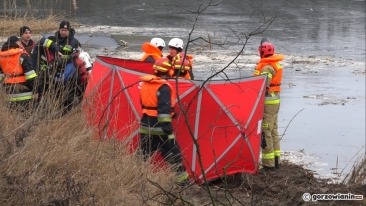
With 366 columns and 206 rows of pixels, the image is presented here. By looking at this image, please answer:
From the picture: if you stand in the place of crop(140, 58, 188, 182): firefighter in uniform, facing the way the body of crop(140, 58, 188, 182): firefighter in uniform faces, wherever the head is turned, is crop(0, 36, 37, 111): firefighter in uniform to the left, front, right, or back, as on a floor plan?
left

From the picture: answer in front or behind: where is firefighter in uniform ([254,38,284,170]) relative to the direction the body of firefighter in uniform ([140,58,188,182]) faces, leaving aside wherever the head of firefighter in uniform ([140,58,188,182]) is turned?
in front

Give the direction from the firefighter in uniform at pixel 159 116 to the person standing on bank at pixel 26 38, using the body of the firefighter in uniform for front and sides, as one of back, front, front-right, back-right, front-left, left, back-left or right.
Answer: left
